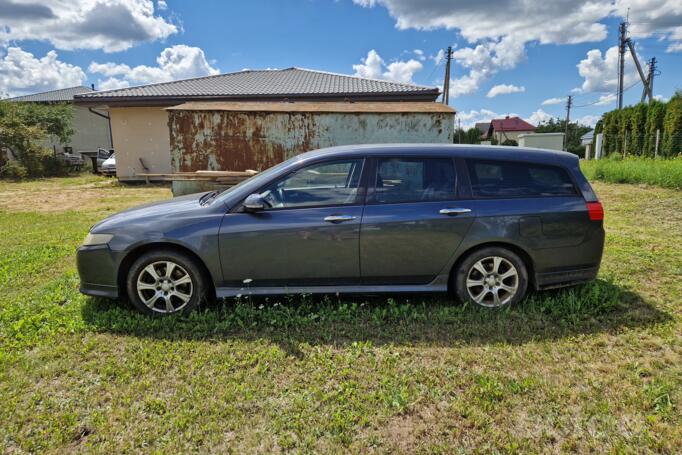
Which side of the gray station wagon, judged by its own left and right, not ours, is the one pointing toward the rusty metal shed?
right

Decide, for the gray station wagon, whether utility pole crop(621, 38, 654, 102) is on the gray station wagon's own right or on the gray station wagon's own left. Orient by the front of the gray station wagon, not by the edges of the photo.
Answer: on the gray station wagon's own right

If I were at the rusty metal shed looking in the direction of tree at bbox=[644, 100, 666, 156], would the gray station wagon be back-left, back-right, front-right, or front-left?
back-right

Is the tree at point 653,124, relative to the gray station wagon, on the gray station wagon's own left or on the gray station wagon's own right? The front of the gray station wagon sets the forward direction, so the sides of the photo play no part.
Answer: on the gray station wagon's own right

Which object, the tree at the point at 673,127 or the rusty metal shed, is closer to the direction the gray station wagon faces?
the rusty metal shed

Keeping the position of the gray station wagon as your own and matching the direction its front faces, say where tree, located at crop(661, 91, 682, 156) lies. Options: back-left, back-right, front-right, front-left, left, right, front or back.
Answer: back-right

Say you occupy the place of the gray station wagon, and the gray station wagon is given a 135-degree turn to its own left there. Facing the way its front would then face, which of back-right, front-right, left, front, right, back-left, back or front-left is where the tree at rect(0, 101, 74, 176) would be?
back

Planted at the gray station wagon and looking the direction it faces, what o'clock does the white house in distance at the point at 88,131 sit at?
The white house in distance is roughly at 2 o'clock from the gray station wagon.

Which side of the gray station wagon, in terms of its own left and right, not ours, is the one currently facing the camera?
left

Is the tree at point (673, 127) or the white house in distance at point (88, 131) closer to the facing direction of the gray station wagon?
the white house in distance

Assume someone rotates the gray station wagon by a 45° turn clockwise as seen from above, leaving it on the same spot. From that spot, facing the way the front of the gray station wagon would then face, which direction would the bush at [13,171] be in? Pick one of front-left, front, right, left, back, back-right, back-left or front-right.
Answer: front
